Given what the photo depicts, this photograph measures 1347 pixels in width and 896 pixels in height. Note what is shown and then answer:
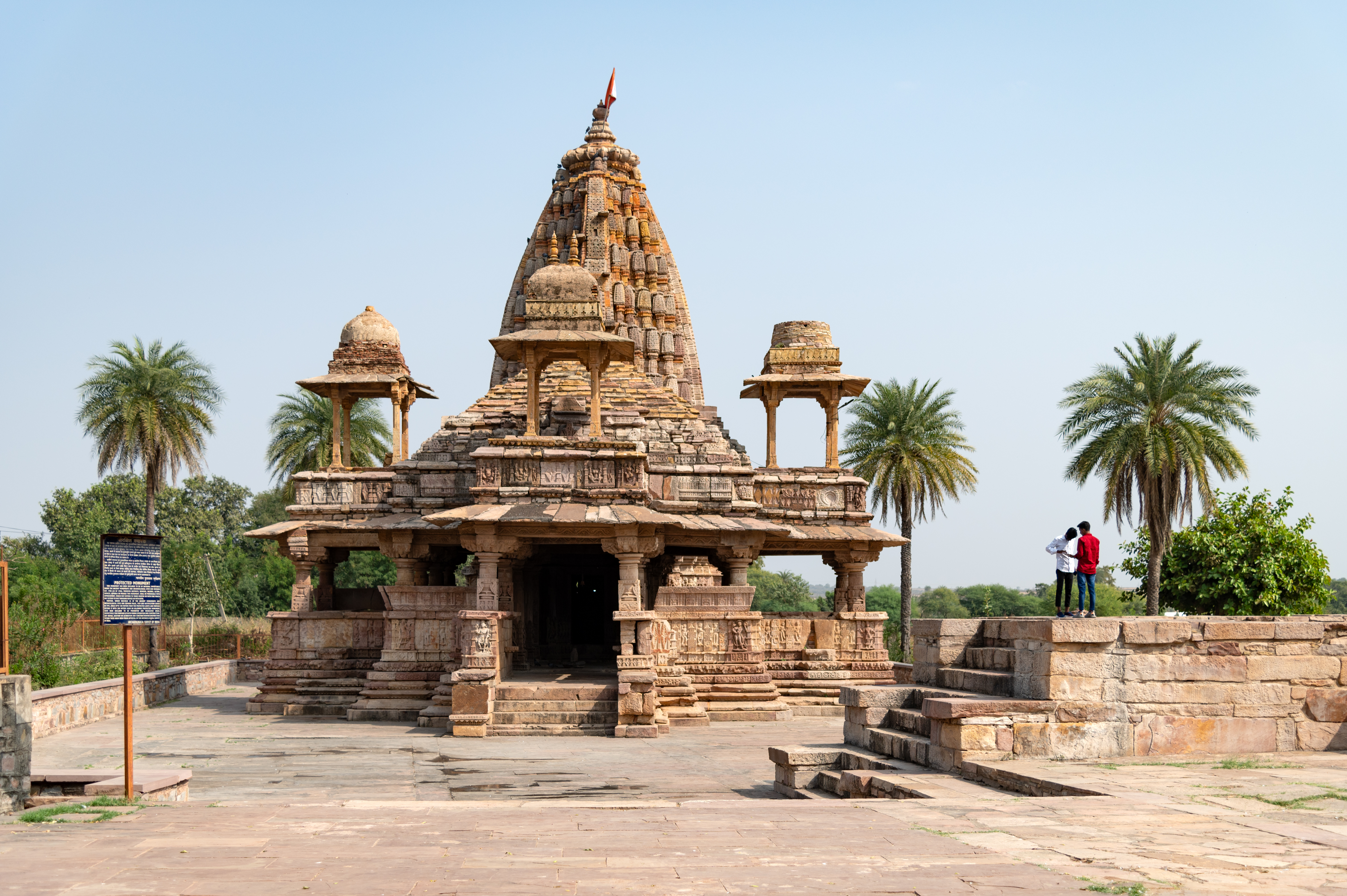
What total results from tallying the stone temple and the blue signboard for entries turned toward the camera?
2

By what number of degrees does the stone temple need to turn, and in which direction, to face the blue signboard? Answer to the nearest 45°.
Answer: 0° — it already faces it

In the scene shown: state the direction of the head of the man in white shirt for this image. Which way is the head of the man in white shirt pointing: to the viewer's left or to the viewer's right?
to the viewer's right

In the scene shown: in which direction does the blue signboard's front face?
toward the camera

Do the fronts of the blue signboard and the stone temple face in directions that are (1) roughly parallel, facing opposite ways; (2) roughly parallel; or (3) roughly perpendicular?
roughly parallel

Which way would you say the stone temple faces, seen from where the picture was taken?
facing the viewer

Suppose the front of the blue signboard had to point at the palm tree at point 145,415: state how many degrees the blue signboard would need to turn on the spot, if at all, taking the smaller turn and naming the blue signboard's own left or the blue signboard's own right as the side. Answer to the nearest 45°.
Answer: approximately 180°

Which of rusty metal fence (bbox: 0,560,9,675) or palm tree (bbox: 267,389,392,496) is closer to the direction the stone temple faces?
the rusty metal fence

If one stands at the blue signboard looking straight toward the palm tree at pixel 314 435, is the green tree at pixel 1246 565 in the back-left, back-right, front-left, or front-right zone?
front-right
